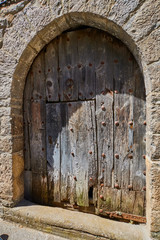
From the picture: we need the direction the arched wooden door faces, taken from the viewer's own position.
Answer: facing the viewer and to the left of the viewer
